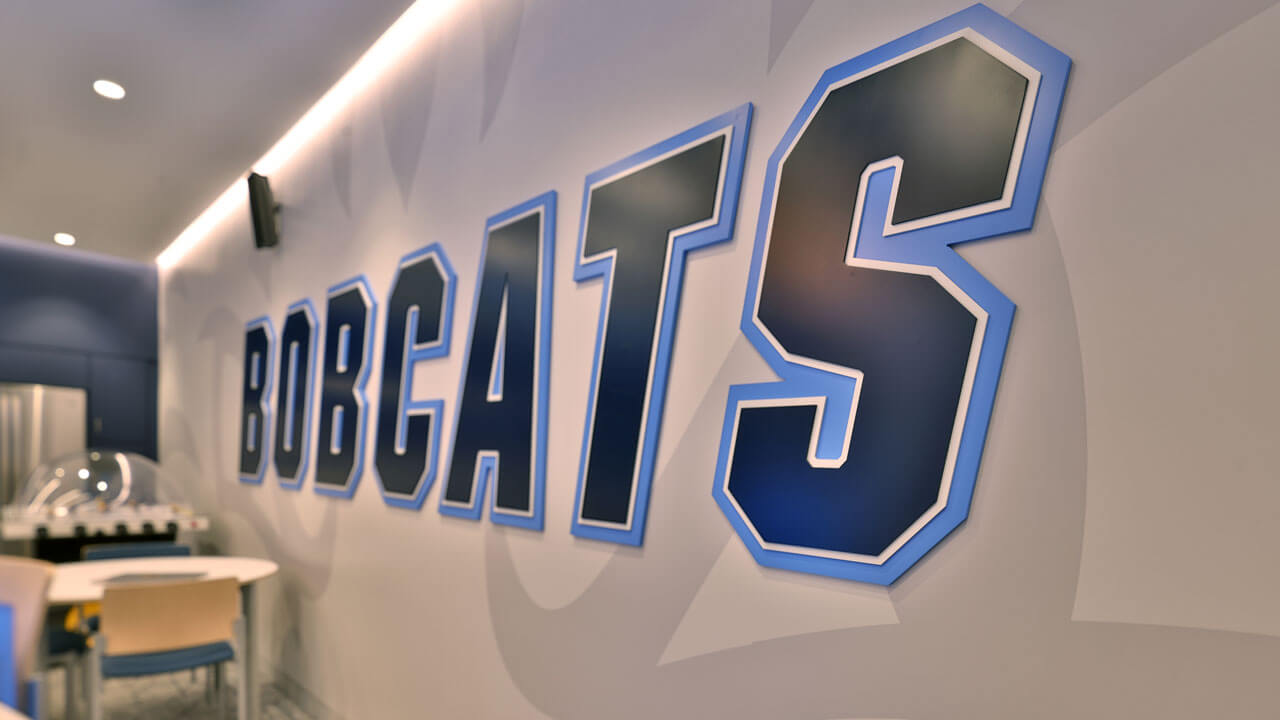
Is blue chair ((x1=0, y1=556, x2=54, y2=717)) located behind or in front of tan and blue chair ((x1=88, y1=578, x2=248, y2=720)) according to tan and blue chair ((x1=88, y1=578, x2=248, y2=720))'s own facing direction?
behind

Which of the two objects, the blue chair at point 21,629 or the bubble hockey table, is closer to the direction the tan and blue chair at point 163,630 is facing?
the bubble hockey table

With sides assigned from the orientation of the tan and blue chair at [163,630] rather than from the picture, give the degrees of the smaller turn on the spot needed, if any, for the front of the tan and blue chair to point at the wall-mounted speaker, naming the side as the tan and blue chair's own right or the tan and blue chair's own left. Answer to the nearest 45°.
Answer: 0° — it already faces it

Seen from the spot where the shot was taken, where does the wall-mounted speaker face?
facing the viewer and to the left of the viewer

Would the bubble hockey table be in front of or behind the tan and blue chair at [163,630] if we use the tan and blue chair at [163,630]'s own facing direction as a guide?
in front

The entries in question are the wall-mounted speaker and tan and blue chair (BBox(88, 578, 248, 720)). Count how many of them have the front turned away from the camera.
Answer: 1

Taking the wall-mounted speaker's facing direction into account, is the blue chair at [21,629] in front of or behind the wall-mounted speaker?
in front

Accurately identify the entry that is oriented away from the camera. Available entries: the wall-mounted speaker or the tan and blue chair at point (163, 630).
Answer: the tan and blue chair

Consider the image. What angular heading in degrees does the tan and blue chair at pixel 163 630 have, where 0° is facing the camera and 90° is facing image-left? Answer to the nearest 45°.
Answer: approximately 180°
